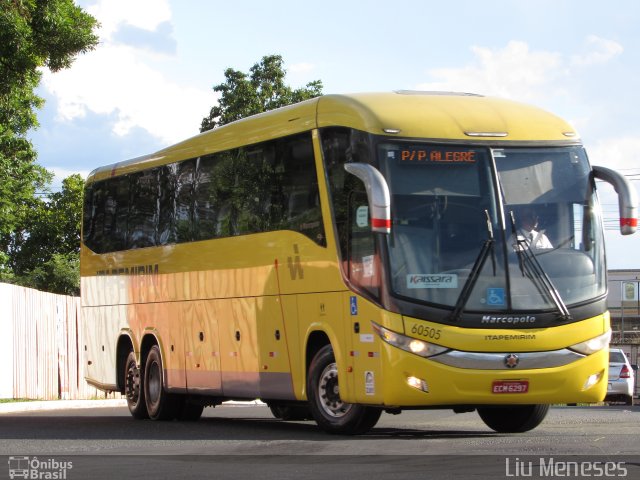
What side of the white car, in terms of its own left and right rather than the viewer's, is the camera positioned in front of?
back

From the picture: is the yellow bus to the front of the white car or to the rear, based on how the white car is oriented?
to the rear

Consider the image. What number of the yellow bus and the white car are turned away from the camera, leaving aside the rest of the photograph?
1

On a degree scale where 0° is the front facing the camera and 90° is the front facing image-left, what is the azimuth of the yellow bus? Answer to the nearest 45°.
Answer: approximately 315°

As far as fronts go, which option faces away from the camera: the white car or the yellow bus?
the white car

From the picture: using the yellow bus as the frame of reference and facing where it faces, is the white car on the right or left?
on its left
